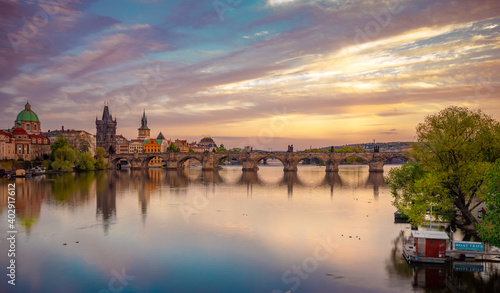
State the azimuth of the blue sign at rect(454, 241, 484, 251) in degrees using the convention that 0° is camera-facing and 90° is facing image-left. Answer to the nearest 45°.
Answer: approximately 0°
